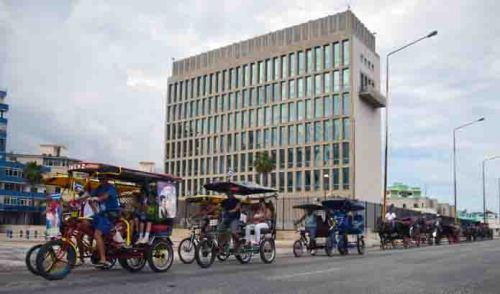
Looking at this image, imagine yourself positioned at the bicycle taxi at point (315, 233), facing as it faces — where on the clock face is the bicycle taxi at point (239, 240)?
the bicycle taxi at point (239, 240) is roughly at 11 o'clock from the bicycle taxi at point (315, 233).

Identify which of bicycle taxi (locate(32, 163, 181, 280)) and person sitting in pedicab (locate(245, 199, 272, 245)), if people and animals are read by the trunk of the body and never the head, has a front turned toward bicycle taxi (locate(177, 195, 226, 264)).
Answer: the person sitting in pedicab

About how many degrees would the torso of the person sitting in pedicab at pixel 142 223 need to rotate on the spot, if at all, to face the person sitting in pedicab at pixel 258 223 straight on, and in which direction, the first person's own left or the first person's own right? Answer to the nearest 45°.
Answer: approximately 180°

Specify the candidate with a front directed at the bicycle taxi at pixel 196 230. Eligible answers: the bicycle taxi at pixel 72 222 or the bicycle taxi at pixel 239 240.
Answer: the bicycle taxi at pixel 239 240

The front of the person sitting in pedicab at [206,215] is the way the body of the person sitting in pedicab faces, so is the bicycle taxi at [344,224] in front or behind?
behind

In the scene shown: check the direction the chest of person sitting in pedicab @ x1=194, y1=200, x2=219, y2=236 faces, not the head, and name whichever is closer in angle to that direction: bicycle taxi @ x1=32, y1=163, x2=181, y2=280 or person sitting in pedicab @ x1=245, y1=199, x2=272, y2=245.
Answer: the bicycle taxi

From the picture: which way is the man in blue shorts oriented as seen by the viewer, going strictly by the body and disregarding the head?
to the viewer's left

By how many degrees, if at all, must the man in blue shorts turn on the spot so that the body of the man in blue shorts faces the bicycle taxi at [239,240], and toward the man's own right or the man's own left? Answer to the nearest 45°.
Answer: approximately 135° to the man's own right

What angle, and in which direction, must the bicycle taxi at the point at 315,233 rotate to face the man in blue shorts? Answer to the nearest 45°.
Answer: approximately 45° to its left

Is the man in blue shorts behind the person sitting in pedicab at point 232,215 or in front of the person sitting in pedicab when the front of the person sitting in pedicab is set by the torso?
in front

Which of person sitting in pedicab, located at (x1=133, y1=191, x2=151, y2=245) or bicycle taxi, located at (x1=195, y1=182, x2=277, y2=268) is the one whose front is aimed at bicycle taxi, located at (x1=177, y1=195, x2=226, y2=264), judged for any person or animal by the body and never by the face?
bicycle taxi, located at (x1=195, y1=182, x2=277, y2=268)

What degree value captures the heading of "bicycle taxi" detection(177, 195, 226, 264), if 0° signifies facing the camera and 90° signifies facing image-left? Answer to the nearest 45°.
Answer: approximately 45°

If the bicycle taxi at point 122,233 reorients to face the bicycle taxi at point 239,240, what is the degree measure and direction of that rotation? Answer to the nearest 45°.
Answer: approximately 180°
